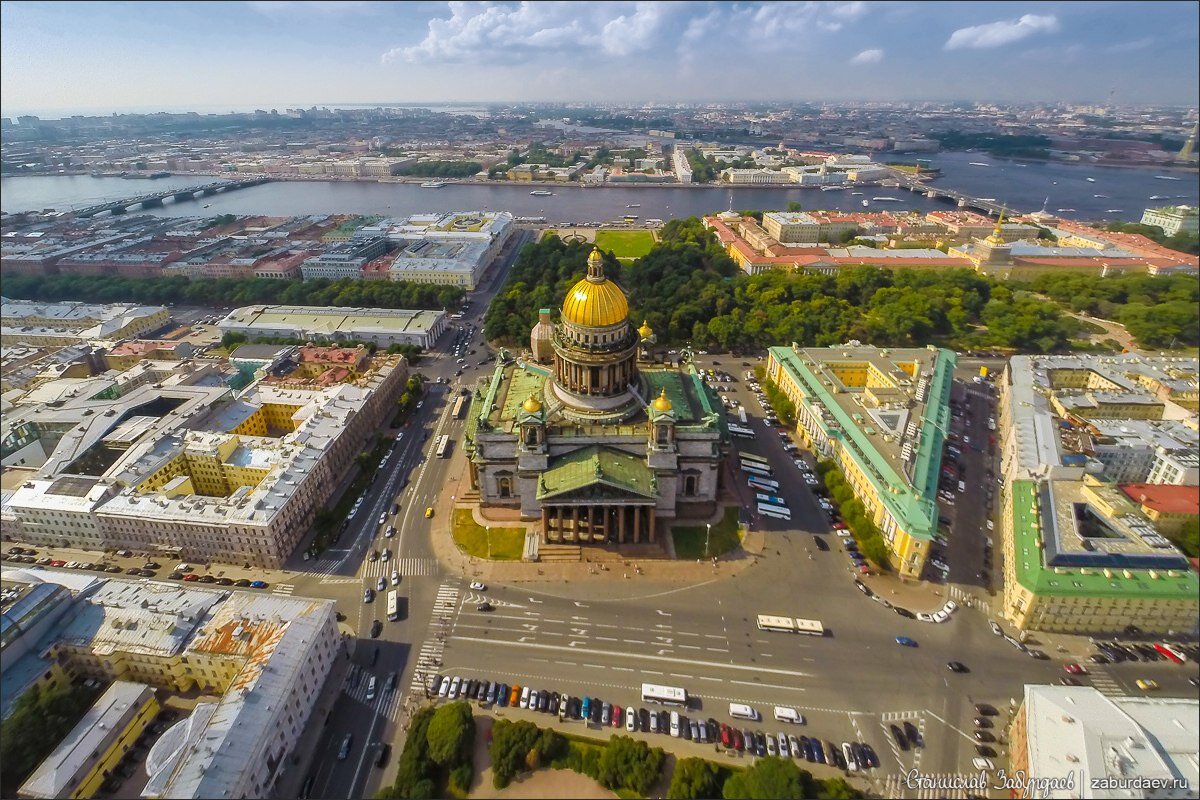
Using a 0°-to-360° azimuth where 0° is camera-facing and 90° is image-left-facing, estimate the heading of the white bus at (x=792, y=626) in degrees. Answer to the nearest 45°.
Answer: approximately 90°

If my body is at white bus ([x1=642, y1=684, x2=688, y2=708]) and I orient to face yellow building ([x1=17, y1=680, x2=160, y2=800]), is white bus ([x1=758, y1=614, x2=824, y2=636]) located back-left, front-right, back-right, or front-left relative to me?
back-right

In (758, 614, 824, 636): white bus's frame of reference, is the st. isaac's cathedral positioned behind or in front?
in front

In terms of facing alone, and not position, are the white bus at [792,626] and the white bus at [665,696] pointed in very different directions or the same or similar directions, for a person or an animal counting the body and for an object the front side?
very different directions

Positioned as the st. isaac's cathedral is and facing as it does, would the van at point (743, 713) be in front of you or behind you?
in front

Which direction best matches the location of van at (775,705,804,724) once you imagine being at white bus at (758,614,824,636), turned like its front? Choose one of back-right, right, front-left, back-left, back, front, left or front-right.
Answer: left

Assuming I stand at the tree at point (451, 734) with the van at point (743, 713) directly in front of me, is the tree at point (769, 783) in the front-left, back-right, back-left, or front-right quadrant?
front-right

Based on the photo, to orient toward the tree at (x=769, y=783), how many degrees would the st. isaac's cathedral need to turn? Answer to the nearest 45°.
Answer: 0° — it already faces it

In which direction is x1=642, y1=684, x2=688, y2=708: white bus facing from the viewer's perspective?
to the viewer's right

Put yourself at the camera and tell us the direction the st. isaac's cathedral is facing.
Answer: facing the viewer

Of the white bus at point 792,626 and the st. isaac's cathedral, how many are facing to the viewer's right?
0

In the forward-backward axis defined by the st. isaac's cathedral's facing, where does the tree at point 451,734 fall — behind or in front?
in front

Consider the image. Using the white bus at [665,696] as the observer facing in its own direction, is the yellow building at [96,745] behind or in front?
behind

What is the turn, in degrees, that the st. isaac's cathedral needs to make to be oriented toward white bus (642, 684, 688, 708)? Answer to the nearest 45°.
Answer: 0° — it already faces it

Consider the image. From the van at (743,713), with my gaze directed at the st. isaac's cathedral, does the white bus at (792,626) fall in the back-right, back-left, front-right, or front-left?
front-right

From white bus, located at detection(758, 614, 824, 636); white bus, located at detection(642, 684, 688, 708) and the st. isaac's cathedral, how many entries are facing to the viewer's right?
1

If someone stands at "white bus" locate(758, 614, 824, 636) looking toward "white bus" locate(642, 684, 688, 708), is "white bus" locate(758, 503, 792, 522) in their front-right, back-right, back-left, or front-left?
back-right
